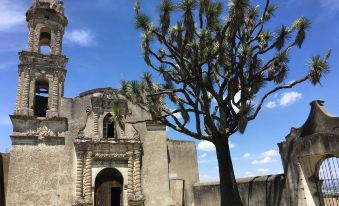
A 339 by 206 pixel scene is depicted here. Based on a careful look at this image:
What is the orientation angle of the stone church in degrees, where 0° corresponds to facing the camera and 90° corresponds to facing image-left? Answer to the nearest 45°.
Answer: approximately 0°
